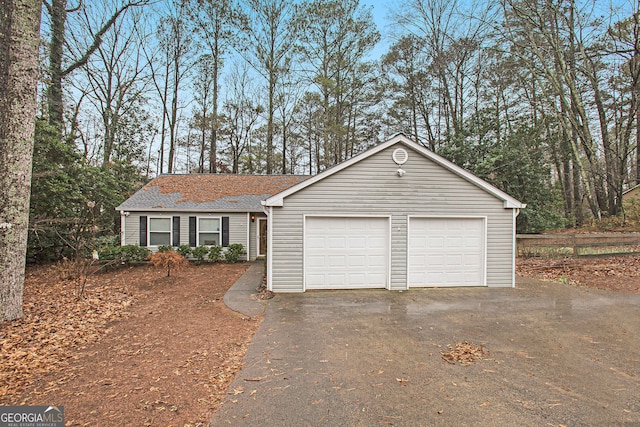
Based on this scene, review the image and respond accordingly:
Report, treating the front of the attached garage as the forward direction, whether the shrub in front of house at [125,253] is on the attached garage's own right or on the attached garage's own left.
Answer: on the attached garage's own right

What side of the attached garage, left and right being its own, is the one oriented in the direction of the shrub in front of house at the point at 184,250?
right

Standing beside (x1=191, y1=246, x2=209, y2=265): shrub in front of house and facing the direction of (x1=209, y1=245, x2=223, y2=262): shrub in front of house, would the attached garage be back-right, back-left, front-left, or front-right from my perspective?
front-right

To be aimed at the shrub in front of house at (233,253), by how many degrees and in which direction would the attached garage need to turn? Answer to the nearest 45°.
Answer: approximately 135° to its right

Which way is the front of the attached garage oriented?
toward the camera

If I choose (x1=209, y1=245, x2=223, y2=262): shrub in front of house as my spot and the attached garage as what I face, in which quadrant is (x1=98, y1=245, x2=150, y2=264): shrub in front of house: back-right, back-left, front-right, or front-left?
back-right

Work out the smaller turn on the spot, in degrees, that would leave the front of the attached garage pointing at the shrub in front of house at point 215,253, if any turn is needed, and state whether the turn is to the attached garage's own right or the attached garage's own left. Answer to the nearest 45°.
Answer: approximately 135° to the attached garage's own right

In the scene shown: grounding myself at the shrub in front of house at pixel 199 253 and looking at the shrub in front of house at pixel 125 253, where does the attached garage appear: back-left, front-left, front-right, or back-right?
back-left
